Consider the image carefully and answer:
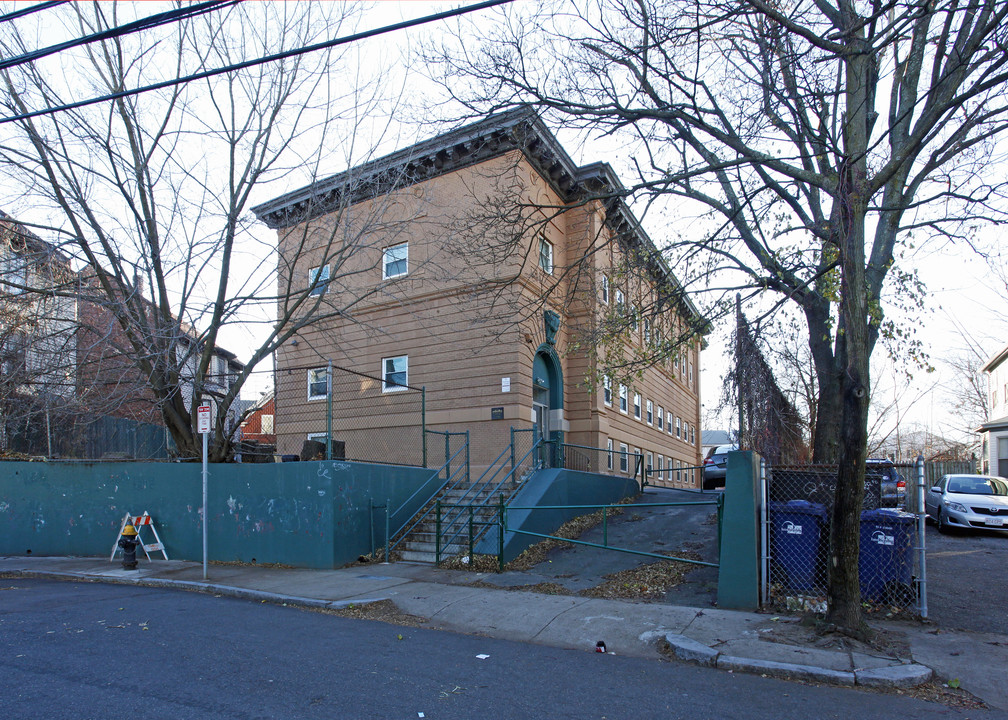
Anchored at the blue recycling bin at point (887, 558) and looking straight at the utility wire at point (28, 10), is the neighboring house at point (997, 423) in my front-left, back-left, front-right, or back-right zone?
back-right

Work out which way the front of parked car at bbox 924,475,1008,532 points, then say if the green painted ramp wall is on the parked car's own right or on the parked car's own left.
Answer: on the parked car's own right

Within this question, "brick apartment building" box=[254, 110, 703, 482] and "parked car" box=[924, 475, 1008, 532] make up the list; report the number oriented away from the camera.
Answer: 0

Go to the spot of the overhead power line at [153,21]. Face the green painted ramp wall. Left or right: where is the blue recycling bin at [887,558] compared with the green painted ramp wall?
right

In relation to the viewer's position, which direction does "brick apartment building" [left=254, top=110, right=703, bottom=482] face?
facing the viewer and to the right of the viewer
